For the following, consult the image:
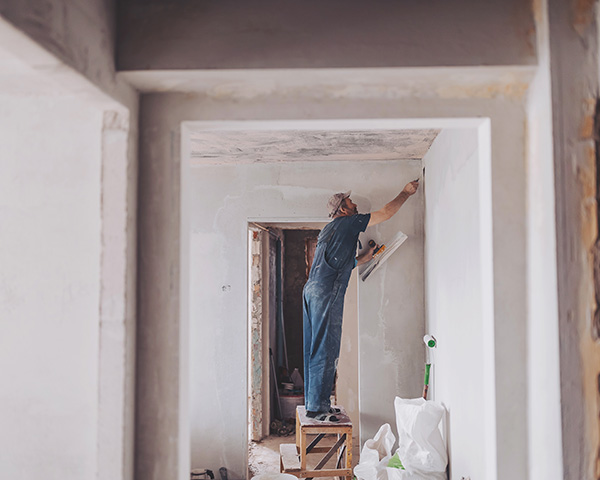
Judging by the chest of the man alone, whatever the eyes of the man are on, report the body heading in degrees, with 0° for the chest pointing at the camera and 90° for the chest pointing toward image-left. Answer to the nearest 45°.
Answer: approximately 270°

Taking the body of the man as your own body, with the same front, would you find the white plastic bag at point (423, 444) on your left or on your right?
on your right

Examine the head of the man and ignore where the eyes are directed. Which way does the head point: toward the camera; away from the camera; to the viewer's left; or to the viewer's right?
to the viewer's right
